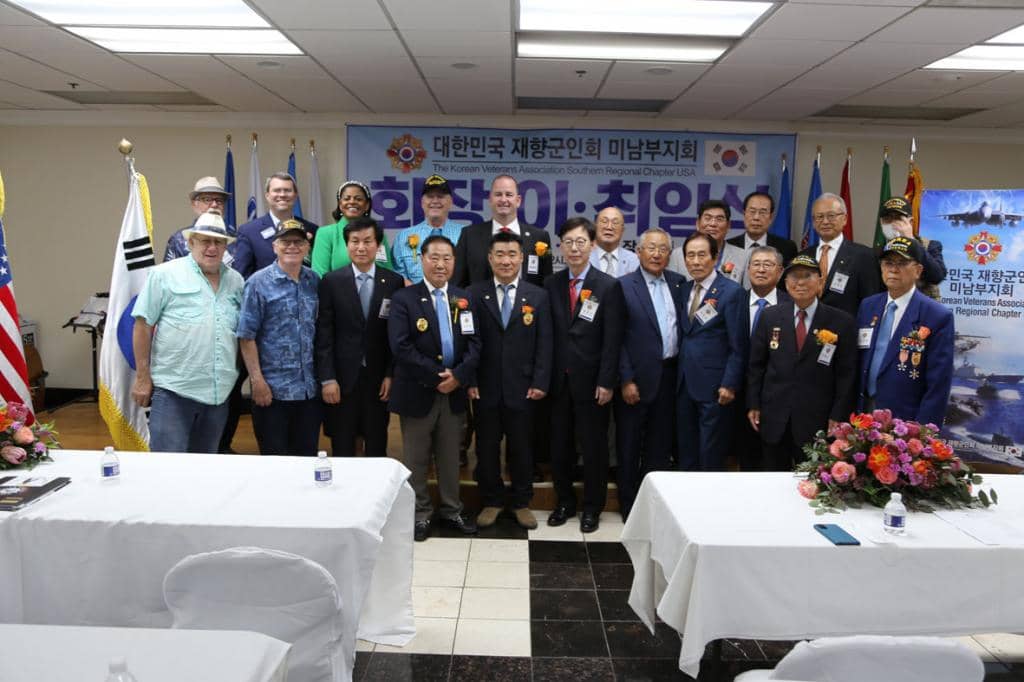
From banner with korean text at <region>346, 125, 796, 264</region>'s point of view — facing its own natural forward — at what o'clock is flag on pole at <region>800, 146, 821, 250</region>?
The flag on pole is roughly at 9 o'clock from the banner with korean text.

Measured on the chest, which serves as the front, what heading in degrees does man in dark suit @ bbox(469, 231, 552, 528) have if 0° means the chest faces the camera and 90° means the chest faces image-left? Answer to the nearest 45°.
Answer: approximately 0°

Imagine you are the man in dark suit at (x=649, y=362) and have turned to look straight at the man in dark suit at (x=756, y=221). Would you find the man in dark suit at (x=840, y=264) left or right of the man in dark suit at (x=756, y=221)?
right

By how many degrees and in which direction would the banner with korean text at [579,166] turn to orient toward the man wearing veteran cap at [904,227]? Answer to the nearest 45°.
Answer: approximately 45° to its left

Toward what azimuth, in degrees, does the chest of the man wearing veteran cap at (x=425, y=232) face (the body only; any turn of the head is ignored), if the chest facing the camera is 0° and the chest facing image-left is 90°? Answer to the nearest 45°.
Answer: approximately 0°

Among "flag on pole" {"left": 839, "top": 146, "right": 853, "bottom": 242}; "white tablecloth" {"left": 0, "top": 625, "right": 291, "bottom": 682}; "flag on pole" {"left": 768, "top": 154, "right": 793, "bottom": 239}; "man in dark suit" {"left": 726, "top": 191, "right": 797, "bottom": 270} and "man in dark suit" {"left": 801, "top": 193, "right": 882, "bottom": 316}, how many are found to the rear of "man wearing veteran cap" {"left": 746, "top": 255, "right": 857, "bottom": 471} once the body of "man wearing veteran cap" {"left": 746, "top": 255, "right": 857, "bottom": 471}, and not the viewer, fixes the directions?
4
